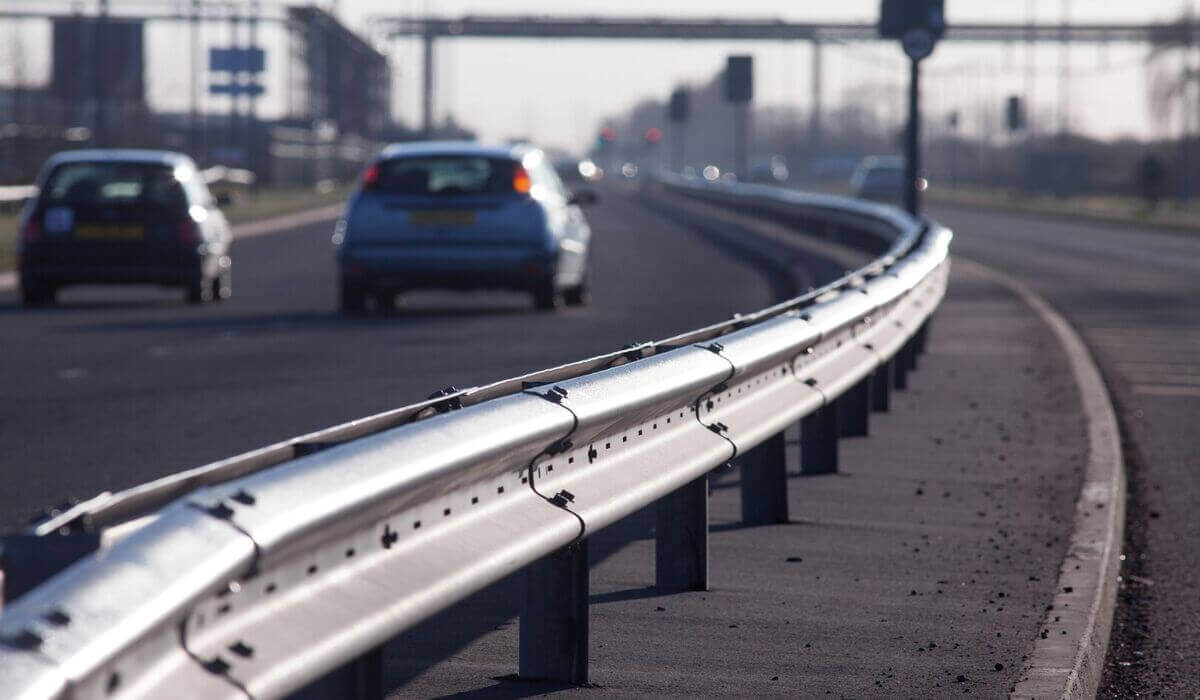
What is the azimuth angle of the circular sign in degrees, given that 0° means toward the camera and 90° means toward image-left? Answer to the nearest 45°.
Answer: approximately 180°

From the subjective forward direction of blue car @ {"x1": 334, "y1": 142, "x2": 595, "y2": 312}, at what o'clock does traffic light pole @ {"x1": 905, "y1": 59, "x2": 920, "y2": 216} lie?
The traffic light pole is roughly at 2 o'clock from the blue car.

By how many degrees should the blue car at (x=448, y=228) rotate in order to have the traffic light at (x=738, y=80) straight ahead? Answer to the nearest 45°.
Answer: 0° — it already faces it

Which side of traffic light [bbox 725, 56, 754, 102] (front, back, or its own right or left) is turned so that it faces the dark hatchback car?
back

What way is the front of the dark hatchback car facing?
away from the camera

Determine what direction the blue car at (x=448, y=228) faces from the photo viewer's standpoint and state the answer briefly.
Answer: facing away from the viewer

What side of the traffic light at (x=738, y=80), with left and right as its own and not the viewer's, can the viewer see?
back

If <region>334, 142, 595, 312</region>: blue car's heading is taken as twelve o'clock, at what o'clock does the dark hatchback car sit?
The dark hatchback car is roughly at 10 o'clock from the blue car.

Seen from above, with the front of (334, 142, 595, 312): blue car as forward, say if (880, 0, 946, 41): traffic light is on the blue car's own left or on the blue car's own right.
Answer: on the blue car's own right

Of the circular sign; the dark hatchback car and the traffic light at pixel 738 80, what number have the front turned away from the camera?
3
